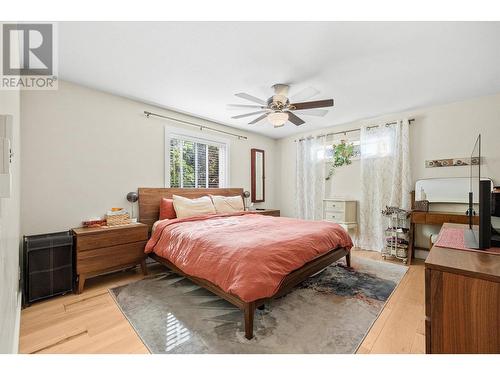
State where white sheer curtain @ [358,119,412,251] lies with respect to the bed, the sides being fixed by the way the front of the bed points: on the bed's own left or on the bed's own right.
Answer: on the bed's own left

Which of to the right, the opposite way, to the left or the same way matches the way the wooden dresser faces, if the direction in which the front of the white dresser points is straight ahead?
to the right

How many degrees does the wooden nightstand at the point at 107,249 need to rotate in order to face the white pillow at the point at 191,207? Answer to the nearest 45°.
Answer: approximately 45° to its left

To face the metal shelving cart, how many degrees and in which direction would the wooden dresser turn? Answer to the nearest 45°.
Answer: approximately 90° to its right

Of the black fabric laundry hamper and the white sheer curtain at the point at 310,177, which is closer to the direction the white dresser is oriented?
the black fabric laundry hamper

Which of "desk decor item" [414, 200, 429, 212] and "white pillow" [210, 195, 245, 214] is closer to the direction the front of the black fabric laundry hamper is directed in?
the desk decor item

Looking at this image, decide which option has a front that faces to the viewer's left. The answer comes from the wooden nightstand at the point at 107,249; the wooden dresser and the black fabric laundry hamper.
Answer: the wooden dresser

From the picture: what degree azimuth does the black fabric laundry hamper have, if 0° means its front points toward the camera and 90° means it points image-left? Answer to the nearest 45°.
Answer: approximately 315°

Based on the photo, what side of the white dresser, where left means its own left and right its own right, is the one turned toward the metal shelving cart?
left

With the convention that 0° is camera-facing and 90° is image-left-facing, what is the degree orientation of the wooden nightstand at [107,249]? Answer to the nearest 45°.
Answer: approximately 315°

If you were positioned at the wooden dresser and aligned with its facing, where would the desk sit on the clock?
The desk is roughly at 3 o'clock from the wooden dresser.

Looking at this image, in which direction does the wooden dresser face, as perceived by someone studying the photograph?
facing to the left of the viewer
